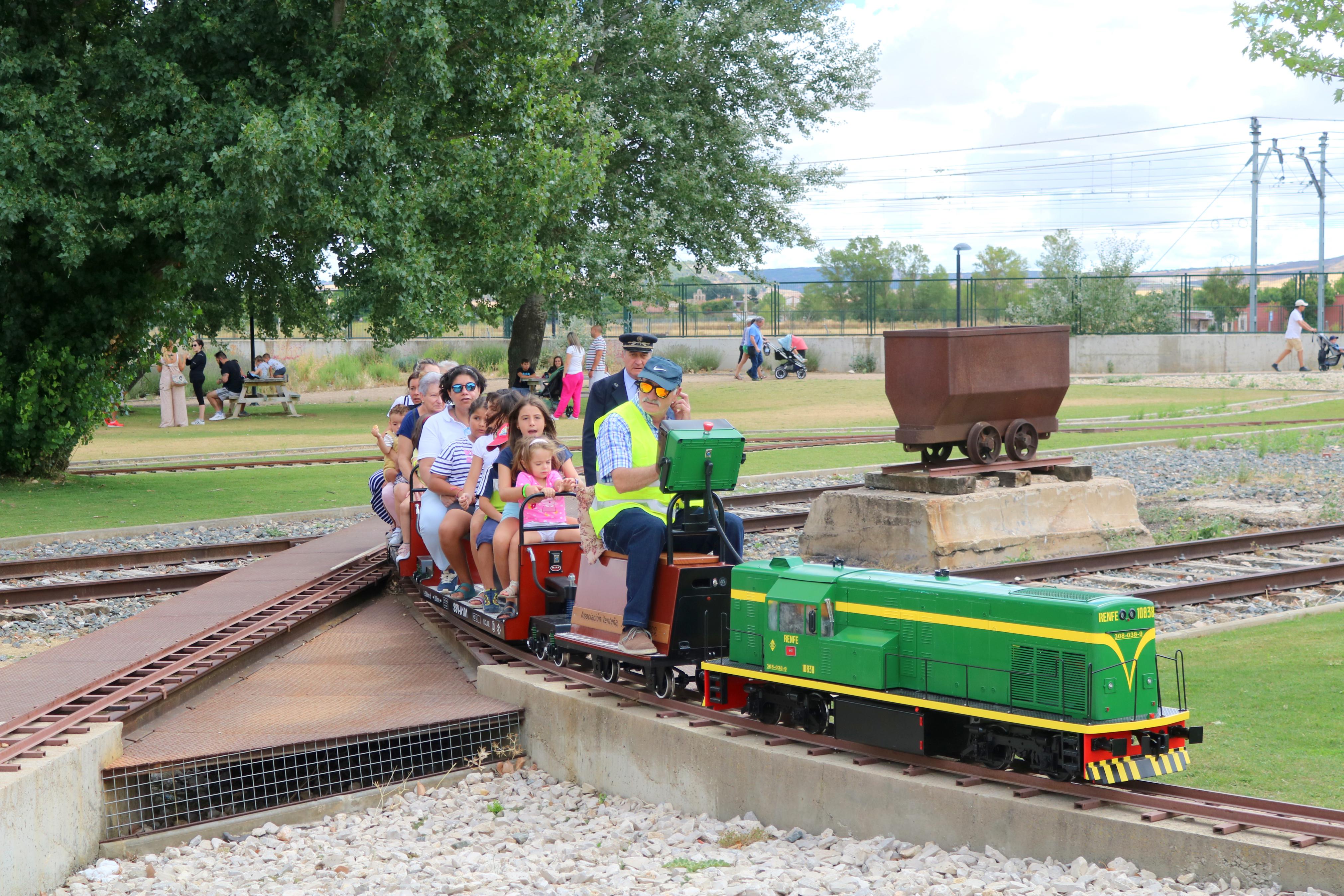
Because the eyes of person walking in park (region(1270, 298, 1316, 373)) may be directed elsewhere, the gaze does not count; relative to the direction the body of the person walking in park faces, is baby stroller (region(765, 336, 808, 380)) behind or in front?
behind

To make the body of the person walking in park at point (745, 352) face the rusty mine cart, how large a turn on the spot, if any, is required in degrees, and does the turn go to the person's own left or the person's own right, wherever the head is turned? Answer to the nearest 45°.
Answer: approximately 90° to the person's own right

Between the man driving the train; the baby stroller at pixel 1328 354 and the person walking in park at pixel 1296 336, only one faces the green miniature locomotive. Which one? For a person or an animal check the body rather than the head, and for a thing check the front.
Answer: the man driving the train

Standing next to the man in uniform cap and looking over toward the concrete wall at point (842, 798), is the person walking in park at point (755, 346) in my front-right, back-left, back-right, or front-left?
back-left

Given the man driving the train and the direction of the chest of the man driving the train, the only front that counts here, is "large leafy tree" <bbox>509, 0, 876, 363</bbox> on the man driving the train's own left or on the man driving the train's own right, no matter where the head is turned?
on the man driving the train's own left

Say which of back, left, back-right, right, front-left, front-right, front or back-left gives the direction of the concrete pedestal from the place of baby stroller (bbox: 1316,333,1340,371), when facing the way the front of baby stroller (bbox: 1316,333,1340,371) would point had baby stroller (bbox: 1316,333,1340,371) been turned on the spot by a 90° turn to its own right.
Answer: front

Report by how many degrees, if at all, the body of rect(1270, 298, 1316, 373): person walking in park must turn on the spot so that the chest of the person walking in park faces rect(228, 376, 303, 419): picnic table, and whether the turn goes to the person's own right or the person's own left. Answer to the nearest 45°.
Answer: approximately 135° to the person's own right

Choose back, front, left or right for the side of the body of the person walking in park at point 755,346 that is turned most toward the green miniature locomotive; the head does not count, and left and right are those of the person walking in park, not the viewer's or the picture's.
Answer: right

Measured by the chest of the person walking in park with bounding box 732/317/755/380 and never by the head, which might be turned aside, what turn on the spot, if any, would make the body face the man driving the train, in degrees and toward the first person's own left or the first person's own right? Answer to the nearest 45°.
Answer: approximately 90° to the first person's own right

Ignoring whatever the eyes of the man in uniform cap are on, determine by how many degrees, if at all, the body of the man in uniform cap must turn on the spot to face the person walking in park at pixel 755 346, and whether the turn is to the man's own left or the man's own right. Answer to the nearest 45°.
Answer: approximately 135° to the man's own left

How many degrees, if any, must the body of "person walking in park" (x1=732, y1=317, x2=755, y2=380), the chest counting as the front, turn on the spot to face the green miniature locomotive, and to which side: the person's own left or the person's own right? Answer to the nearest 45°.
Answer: approximately 90° to the person's own right

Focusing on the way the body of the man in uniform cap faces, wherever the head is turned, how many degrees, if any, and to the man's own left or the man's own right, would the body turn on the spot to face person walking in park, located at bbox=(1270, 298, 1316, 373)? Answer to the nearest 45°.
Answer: approximately 90° to the man's own left

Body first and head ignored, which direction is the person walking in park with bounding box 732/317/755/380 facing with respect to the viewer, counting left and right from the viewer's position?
facing to the right of the viewer

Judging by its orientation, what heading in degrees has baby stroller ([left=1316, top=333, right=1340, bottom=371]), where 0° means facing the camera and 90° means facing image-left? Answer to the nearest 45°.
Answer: approximately 270°
